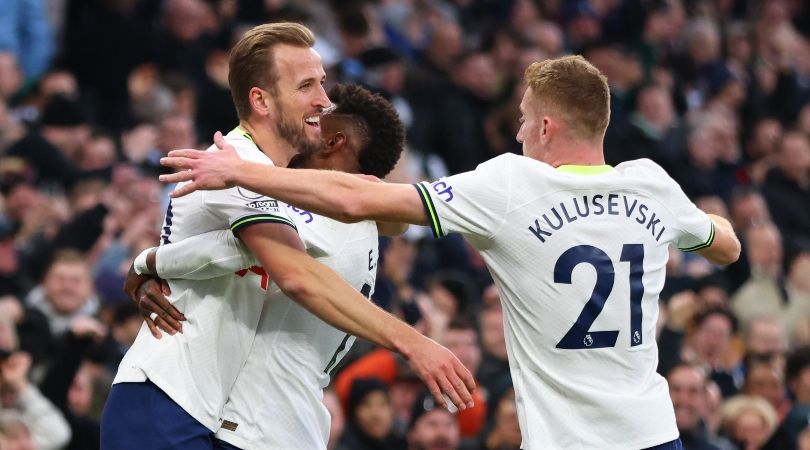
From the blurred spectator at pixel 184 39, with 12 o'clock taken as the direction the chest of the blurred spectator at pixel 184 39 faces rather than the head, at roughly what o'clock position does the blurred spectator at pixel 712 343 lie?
the blurred spectator at pixel 712 343 is roughly at 10 o'clock from the blurred spectator at pixel 184 39.

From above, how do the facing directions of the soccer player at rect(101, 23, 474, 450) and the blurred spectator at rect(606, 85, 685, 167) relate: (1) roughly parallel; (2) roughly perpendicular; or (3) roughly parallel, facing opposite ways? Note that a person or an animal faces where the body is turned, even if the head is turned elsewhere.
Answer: roughly perpendicular

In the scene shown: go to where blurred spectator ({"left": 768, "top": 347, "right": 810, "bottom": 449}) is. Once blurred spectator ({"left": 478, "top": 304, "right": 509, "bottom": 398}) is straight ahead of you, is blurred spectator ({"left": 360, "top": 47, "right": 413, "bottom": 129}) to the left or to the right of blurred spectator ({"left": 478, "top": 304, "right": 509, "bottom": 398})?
right

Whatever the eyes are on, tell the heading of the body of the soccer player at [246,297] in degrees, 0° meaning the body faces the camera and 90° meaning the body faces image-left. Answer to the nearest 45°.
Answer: approximately 270°

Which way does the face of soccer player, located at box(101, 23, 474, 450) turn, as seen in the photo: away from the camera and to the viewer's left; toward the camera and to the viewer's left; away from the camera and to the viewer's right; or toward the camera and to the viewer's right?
toward the camera and to the viewer's right

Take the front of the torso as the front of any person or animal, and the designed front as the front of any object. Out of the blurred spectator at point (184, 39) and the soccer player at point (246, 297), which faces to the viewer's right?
the soccer player

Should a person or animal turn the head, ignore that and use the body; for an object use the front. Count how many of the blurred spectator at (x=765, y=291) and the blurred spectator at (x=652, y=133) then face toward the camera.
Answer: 2

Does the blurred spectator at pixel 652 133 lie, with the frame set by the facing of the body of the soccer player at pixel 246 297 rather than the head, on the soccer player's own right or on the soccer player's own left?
on the soccer player's own left

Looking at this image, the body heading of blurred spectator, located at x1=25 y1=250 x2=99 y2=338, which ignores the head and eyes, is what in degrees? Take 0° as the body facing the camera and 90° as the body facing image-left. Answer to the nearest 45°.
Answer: approximately 0°

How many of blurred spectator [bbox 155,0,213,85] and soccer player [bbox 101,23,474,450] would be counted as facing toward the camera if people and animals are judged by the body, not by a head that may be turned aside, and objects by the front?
1

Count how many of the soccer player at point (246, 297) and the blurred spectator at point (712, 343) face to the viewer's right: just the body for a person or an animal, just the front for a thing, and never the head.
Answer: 1

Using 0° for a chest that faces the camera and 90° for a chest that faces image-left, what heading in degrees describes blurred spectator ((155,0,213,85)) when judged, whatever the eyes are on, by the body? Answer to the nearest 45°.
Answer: approximately 0°
